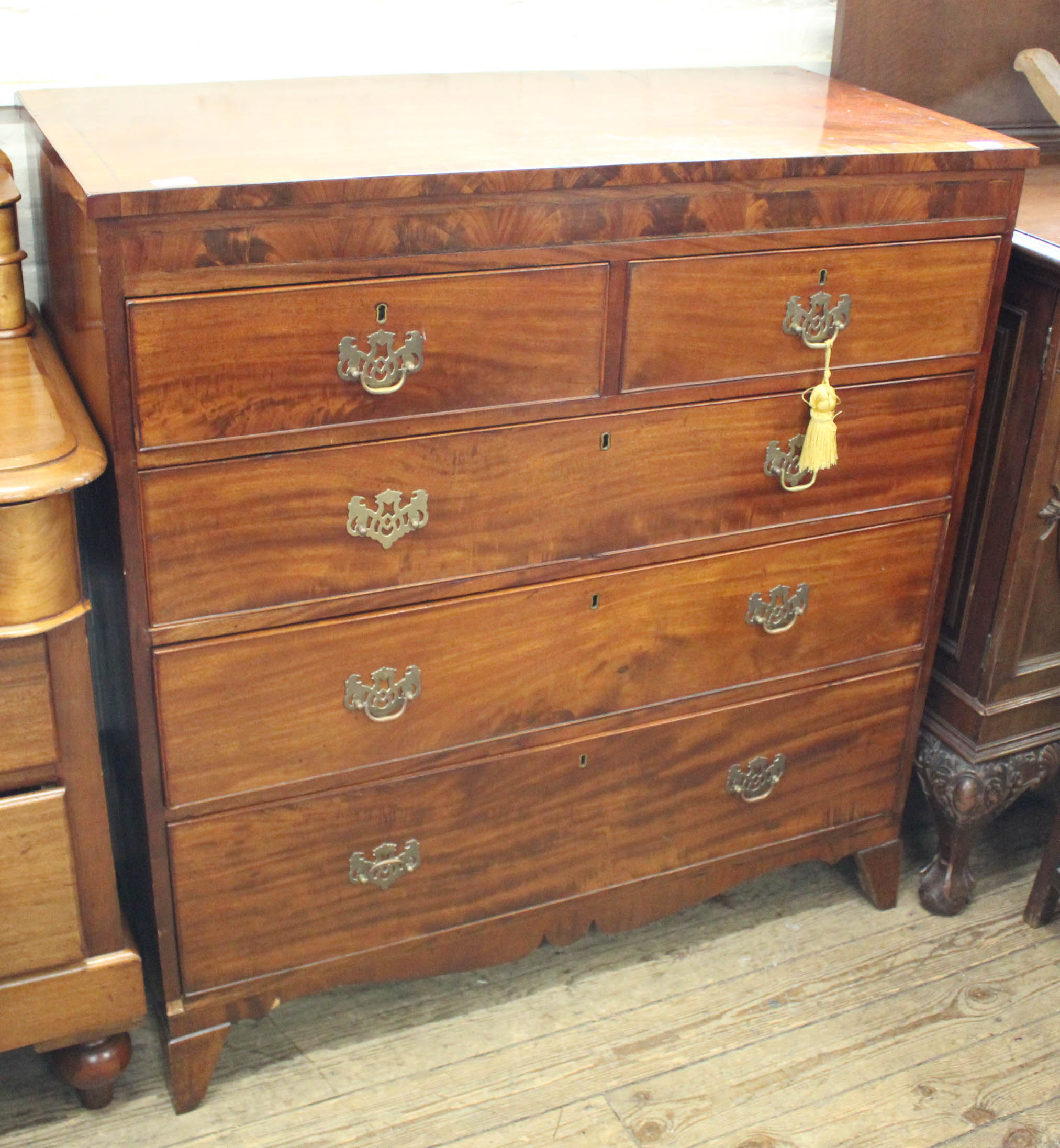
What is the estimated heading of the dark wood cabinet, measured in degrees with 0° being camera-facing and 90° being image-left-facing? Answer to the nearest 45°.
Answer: approximately 315°

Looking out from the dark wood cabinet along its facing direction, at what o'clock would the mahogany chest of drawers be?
The mahogany chest of drawers is roughly at 3 o'clock from the dark wood cabinet.
